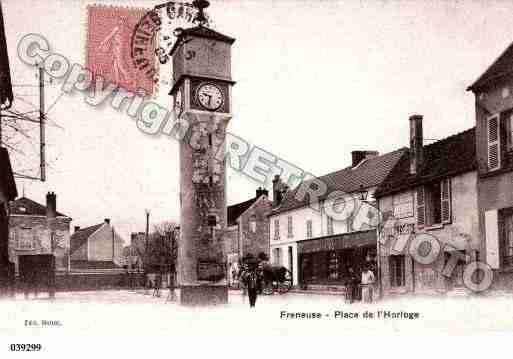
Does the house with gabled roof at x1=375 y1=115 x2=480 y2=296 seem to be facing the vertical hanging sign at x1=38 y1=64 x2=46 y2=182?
yes

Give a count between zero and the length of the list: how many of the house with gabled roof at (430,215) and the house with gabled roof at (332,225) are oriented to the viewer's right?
0

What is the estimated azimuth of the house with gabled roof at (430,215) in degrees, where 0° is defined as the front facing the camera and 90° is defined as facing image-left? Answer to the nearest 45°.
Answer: approximately 45°

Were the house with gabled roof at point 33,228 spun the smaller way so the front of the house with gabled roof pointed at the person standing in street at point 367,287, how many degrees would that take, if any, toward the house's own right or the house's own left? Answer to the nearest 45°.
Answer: approximately 45° to the house's own left

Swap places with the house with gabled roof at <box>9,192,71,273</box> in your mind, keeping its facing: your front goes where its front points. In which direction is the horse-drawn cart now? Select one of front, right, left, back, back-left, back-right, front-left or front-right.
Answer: left

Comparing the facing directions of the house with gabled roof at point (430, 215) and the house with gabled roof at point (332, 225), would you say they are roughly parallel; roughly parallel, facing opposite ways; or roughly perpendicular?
roughly parallel

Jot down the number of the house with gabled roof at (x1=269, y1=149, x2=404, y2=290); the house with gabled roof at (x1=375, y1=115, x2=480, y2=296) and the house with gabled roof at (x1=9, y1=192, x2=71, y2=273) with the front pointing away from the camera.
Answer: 0

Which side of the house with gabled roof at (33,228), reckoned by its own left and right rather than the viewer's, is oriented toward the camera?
front

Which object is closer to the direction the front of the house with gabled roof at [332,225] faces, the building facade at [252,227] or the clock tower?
the clock tower

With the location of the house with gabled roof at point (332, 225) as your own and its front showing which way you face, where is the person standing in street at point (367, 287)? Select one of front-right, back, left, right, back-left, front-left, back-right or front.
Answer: front-left

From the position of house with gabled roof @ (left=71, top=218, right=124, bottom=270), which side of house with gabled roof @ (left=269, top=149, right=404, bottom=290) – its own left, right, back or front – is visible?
right

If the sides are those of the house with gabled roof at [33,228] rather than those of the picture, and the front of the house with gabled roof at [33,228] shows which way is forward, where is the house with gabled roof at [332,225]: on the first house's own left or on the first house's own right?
on the first house's own left

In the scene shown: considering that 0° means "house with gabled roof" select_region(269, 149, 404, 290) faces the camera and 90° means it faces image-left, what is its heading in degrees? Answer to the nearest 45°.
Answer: approximately 45°

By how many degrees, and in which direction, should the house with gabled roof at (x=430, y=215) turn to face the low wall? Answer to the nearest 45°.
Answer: approximately 90° to its right
